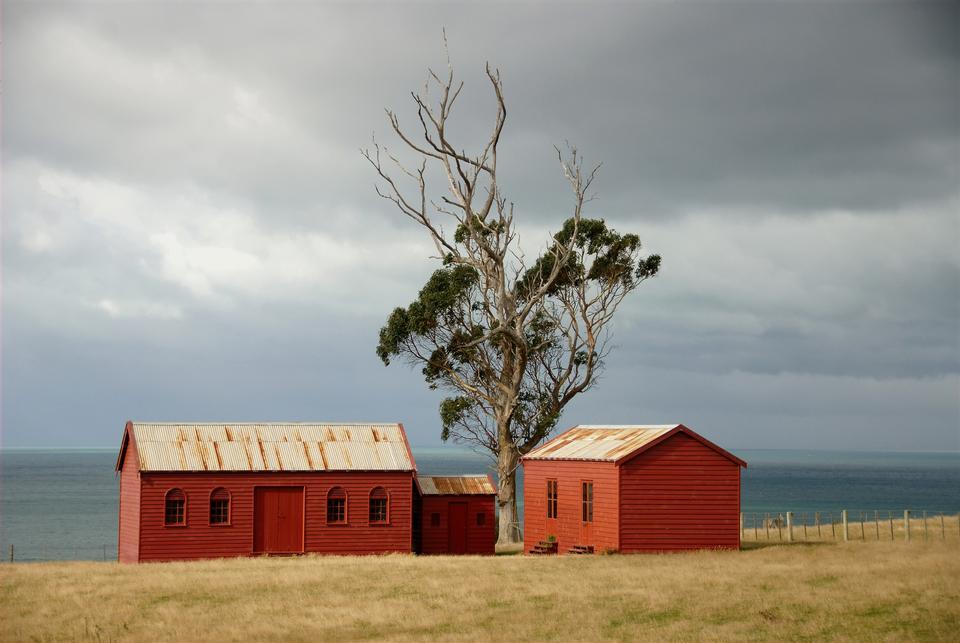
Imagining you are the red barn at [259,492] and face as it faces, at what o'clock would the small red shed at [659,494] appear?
The small red shed is roughly at 10 o'clock from the red barn.

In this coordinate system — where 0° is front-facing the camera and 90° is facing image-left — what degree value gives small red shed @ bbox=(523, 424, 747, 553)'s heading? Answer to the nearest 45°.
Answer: approximately 45°

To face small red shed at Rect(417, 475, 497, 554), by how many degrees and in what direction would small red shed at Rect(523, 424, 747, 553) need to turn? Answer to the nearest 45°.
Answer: approximately 90° to its right

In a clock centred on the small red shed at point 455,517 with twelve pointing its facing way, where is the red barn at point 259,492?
The red barn is roughly at 2 o'clock from the small red shed.

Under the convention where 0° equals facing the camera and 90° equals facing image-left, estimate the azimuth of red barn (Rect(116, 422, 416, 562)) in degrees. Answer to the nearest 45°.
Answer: approximately 0°

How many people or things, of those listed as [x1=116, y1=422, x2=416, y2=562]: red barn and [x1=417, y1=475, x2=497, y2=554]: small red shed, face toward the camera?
2

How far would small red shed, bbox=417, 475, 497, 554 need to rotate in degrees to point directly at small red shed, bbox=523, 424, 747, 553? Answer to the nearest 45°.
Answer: approximately 45° to its left

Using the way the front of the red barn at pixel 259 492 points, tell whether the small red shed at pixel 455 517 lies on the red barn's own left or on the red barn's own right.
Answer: on the red barn's own left
